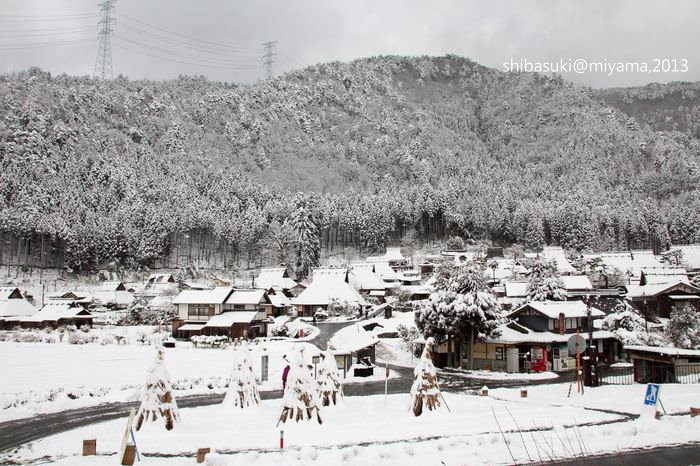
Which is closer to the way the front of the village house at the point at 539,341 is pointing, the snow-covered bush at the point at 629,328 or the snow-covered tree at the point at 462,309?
the snow-covered tree

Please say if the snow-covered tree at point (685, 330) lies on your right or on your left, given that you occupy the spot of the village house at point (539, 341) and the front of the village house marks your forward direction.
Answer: on your left

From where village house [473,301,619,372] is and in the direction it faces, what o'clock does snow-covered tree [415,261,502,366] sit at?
The snow-covered tree is roughly at 2 o'clock from the village house.

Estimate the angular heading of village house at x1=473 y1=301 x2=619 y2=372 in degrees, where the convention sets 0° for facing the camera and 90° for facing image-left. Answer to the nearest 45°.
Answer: approximately 0°

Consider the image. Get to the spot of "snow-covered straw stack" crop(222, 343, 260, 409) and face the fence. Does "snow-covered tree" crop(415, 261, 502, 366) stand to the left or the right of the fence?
left

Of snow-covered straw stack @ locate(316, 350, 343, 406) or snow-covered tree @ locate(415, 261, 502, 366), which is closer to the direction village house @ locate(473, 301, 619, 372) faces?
the snow-covered straw stack

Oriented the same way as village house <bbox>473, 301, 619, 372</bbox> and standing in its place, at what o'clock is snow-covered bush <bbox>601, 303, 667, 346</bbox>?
The snow-covered bush is roughly at 8 o'clock from the village house.

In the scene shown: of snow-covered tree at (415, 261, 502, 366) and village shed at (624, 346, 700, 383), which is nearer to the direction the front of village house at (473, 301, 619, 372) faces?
the village shed
